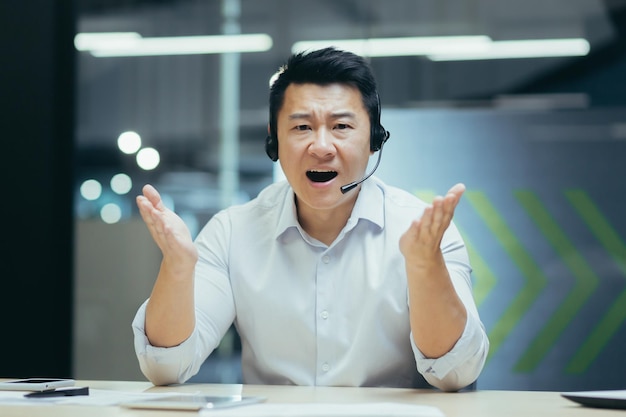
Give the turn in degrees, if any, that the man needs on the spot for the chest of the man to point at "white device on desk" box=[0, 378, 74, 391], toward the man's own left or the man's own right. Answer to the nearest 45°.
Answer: approximately 45° to the man's own right

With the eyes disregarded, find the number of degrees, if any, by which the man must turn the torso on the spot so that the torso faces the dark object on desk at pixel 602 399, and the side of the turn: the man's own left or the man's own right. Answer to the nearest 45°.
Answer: approximately 45° to the man's own left

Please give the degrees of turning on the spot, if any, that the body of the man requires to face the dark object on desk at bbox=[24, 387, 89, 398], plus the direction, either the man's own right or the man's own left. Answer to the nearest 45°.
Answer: approximately 45° to the man's own right

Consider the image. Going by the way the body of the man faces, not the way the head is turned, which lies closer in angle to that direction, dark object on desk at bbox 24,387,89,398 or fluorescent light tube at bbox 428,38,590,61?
the dark object on desk

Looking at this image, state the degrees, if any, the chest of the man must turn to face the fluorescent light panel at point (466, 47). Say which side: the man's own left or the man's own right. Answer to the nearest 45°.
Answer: approximately 180°

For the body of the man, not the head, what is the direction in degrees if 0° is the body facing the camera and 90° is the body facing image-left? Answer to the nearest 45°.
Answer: approximately 0°

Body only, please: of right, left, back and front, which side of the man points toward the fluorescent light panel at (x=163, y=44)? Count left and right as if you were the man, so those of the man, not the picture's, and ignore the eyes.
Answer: back

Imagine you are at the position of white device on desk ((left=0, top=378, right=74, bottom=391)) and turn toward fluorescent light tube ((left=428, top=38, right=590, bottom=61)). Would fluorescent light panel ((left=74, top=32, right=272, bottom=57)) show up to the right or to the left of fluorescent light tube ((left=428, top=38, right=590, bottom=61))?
left

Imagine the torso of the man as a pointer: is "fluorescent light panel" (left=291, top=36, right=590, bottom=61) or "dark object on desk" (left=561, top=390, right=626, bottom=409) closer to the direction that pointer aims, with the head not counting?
the dark object on desk

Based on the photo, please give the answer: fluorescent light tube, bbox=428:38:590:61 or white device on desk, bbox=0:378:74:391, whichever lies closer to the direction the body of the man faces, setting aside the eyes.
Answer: the white device on desk

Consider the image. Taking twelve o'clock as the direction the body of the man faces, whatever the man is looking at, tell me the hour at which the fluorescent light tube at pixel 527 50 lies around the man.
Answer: The fluorescent light tube is roughly at 7 o'clock from the man.

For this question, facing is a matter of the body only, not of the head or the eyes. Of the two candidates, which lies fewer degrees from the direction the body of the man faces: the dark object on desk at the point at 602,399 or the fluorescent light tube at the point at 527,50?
the dark object on desk
